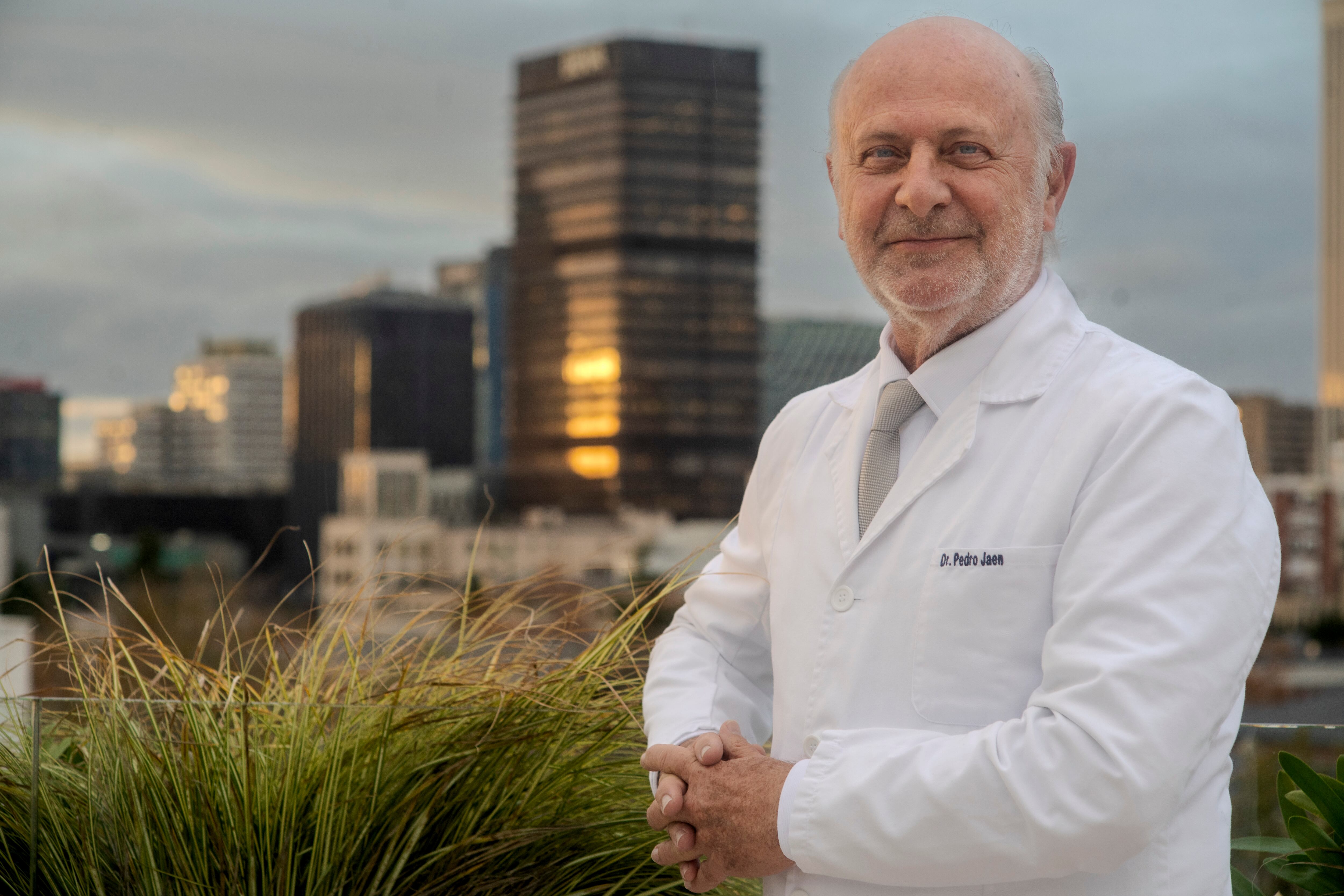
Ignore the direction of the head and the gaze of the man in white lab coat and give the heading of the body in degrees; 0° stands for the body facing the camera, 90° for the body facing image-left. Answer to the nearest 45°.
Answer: approximately 45°

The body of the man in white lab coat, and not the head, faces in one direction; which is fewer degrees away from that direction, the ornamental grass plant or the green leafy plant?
the ornamental grass plant

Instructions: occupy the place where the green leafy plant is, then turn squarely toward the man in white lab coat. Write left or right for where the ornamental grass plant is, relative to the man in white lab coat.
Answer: right

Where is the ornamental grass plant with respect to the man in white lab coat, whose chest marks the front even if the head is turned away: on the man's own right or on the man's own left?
on the man's own right
